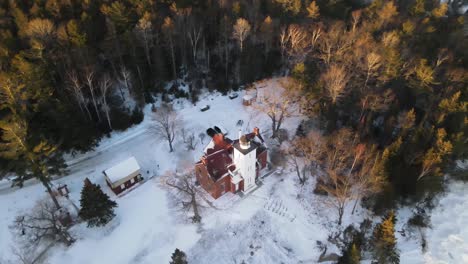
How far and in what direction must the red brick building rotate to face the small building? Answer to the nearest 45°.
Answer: approximately 135° to its right

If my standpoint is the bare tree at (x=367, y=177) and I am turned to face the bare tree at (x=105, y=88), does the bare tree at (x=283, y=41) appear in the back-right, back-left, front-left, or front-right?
front-right

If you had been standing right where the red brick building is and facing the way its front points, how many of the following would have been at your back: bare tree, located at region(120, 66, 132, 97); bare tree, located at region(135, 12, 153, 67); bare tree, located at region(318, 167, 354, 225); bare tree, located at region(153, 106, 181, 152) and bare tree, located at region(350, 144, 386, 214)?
3

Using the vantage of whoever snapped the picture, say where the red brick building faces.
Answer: facing the viewer and to the right of the viewer

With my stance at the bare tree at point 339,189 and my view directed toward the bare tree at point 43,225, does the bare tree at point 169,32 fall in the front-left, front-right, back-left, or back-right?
front-right

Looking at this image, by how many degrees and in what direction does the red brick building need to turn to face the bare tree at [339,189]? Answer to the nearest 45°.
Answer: approximately 45° to its left

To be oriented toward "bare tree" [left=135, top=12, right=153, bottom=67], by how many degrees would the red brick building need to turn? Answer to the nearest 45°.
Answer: approximately 180°

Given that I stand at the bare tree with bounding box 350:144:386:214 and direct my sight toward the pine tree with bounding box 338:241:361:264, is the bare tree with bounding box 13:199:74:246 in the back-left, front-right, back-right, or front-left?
front-right

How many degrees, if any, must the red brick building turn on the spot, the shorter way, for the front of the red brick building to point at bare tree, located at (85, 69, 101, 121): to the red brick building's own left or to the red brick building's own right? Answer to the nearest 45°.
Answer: approximately 180°

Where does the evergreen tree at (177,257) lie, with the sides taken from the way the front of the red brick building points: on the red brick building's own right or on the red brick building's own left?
on the red brick building's own right

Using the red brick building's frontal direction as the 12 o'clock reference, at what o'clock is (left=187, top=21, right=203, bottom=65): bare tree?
The bare tree is roughly at 7 o'clock from the red brick building.

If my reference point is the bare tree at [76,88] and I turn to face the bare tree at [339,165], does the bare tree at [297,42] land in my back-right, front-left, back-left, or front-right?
front-left

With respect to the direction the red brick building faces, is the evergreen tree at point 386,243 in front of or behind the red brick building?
in front

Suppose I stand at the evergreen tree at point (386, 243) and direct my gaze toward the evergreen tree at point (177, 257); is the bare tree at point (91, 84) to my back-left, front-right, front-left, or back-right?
front-right

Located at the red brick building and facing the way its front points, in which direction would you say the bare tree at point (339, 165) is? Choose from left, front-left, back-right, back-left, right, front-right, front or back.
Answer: front-left
